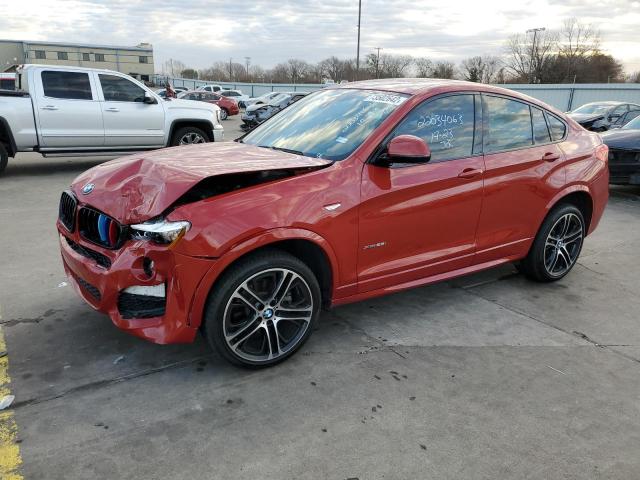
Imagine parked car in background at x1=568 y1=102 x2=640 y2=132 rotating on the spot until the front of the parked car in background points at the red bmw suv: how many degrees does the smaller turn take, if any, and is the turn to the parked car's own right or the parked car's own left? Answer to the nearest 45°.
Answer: approximately 45° to the parked car's own left

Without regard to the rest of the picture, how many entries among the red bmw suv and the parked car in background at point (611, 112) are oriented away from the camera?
0

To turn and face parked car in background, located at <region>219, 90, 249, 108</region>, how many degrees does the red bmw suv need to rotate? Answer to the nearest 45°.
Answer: approximately 135° to its right

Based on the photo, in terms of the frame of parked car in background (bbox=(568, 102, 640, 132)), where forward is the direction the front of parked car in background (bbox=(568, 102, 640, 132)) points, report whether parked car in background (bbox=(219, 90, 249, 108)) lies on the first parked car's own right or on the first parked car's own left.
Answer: on the first parked car's own right

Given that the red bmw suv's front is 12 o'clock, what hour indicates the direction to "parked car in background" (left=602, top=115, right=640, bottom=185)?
The parked car in background is roughly at 6 o'clock from the red bmw suv.

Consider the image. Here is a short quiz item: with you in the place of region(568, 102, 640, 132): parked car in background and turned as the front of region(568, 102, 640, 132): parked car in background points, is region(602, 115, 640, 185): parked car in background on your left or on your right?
on your left

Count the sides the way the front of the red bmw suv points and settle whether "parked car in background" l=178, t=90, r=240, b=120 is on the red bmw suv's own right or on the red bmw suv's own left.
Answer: on the red bmw suv's own right

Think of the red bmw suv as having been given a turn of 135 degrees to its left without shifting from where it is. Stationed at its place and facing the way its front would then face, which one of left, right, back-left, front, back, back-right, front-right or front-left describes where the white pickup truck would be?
back-left

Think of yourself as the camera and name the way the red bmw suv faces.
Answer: facing the viewer and to the left of the viewer

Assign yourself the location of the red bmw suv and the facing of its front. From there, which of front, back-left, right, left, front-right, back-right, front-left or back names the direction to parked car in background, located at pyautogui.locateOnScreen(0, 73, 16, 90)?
right

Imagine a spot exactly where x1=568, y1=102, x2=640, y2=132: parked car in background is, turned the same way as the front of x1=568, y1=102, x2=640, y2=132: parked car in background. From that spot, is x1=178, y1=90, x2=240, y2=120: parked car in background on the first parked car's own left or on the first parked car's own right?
on the first parked car's own right

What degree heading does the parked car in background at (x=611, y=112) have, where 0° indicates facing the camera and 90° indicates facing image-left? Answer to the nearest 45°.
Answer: approximately 45°
